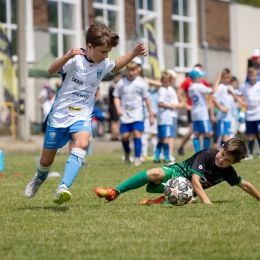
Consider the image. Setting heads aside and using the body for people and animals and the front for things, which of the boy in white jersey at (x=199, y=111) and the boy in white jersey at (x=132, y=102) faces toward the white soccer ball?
the boy in white jersey at (x=132, y=102)

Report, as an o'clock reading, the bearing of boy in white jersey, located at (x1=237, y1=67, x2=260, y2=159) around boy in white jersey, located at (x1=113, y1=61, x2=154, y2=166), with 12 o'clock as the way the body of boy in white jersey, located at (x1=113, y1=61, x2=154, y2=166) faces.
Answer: boy in white jersey, located at (x1=237, y1=67, x2=260, y2=159) is roughly at 8 o'clock from boy in white jersey, located at (x1=113, y1=61, x2=154, y2=166).

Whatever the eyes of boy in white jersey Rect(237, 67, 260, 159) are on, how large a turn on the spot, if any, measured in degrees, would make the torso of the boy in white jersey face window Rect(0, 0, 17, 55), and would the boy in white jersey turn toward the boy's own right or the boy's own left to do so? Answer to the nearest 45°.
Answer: approximately 135° to the boy's own right

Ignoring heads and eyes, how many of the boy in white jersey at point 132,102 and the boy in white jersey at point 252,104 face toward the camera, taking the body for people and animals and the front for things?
2

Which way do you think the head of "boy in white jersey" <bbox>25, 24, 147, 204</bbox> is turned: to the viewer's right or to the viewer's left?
to the viewer's right

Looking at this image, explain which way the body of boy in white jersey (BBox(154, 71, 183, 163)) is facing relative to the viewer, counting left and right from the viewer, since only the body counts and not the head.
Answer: facing the viewer and to the right of the viewer

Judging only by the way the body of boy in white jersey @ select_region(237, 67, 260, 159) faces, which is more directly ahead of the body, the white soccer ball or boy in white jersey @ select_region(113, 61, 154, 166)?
the white soccer ball

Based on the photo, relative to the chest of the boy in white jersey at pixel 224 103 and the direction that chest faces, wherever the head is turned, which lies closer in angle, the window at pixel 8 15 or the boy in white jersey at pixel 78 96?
the boy in white jersey

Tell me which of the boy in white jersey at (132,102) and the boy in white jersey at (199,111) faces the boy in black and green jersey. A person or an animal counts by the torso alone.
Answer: the boy in white jersey at (132,102)
